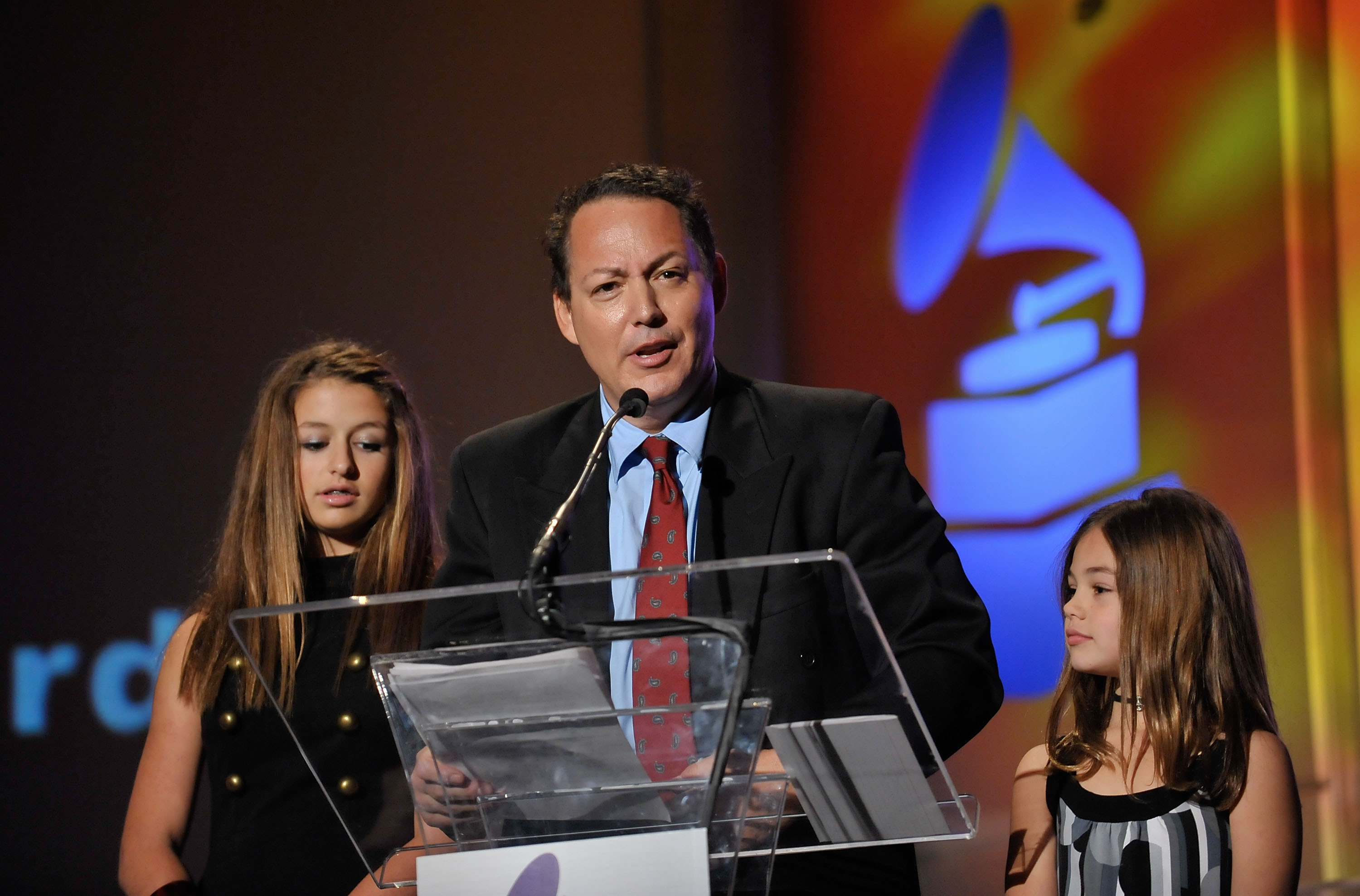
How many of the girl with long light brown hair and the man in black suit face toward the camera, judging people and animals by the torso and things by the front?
2

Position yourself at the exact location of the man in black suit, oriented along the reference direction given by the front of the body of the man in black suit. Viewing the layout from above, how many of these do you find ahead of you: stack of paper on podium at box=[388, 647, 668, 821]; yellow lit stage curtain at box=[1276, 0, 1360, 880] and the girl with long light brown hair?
1

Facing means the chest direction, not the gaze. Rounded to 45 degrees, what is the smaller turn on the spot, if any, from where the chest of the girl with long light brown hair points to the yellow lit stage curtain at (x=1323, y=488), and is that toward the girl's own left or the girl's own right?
approximately 90° to the girl's own left

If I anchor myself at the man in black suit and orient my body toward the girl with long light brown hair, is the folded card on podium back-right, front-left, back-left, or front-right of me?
back-left

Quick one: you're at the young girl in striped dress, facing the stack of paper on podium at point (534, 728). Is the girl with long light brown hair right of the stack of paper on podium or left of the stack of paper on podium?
right

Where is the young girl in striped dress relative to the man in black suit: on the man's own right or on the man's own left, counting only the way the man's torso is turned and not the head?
on the man's own left

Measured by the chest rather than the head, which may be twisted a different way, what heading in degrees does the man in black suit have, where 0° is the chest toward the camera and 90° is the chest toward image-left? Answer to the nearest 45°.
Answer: approximately 0°

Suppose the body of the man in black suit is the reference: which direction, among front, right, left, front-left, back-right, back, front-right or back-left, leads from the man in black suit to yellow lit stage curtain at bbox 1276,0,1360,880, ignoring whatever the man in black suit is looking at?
back-left

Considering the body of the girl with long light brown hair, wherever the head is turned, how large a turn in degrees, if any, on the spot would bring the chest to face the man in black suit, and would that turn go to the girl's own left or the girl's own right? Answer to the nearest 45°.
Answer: approximately 45° to the girl's own left

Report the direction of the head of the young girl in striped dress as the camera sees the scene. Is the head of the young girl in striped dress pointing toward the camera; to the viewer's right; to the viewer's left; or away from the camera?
to the viewer's left

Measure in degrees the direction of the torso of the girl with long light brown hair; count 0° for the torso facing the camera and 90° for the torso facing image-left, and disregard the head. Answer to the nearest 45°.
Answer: approximately 0°

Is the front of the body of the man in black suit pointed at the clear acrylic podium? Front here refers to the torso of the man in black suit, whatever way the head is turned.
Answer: yes
